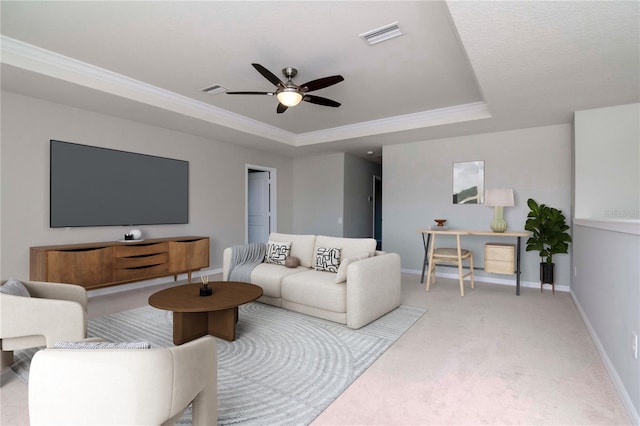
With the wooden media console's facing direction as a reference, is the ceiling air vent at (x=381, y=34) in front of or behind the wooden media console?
in front

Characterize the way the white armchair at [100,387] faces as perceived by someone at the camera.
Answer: facing away from the viewer and to the right of the viewer

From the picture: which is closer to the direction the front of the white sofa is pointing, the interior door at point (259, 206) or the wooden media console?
the wooden media console

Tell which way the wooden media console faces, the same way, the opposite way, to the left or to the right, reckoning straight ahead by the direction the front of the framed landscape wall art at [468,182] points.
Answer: to the left

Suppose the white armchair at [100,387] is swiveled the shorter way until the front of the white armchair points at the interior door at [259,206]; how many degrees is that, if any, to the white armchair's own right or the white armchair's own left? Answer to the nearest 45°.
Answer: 0° — it already faces it

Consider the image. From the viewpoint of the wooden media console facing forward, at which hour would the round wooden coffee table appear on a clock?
The round wooden coffee table is roughly at 1 o'clock from the wooden media console.

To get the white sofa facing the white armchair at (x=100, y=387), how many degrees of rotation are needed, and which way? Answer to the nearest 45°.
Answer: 0° — it already faces it

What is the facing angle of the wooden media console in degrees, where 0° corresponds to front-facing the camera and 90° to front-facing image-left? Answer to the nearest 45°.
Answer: approximately 315°

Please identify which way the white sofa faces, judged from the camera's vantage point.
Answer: facing the viewer and to the left of the viewer

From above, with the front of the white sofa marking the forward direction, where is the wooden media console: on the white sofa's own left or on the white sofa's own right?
on the white sofa's own right

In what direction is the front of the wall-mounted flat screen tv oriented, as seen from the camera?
facing the viewer and to the right of the viewer

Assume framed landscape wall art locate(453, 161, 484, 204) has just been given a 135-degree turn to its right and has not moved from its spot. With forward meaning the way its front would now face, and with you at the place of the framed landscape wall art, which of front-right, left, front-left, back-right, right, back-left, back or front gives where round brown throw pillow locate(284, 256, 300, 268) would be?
left

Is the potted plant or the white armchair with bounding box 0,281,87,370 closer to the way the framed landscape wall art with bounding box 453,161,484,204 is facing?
the white armchair

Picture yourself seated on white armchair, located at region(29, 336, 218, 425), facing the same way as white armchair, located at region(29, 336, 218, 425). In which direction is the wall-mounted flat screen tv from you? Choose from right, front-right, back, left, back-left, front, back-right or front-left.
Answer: front-left

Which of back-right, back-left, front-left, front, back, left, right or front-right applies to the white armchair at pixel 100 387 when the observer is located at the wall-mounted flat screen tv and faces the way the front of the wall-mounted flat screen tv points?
front-right

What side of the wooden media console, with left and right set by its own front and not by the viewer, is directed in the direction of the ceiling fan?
front
